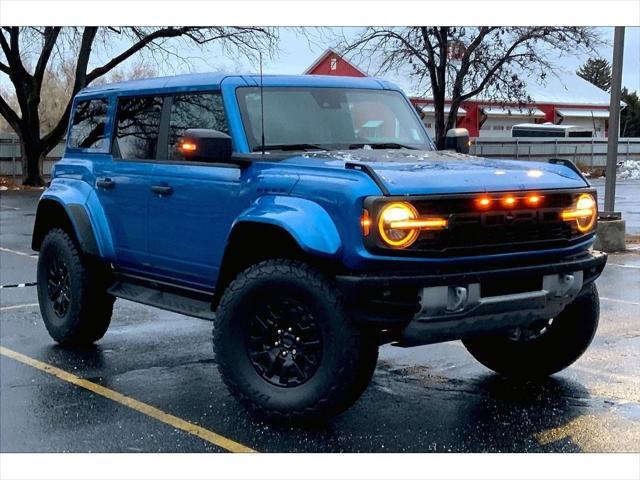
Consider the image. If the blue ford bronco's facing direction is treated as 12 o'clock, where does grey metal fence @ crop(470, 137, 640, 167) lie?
The grey metal fence is roughly at 8 o'clock from the blue ford bronco.

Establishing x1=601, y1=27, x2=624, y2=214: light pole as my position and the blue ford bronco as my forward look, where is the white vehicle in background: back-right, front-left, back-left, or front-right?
back-right

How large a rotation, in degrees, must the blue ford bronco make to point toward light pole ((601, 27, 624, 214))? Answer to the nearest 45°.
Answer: approximately 90° to its left

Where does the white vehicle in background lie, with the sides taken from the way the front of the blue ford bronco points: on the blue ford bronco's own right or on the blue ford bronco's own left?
on the blue ford bronco's own left

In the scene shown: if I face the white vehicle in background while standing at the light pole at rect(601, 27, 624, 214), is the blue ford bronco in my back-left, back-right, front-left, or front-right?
back-left

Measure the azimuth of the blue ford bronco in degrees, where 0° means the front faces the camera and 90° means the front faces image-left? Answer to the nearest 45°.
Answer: approximately 315°
